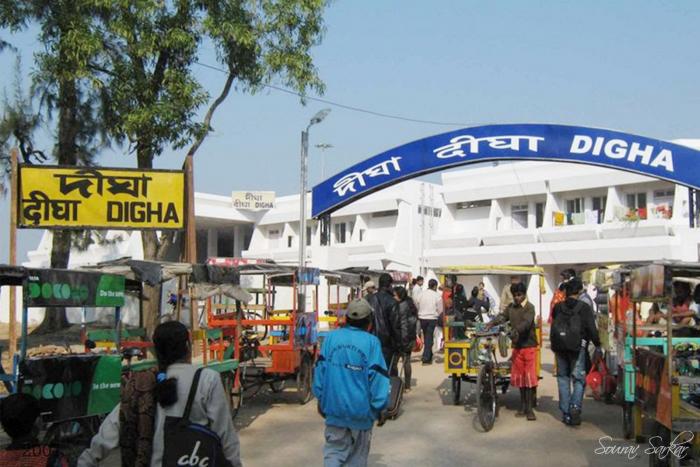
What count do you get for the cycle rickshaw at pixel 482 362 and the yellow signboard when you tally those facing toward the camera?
2

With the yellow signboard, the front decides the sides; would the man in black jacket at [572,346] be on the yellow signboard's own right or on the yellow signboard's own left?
on the yellow signboard's own left

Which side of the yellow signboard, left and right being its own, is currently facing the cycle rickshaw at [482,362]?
left

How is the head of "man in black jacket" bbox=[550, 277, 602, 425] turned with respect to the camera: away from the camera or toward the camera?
away from the camera

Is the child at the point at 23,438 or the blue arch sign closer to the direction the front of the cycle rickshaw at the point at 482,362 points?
the child

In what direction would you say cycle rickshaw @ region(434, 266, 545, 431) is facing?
toward the camera

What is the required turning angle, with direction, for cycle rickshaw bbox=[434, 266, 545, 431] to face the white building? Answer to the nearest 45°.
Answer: approximately 180°

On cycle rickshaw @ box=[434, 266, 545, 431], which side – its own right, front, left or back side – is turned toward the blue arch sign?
back

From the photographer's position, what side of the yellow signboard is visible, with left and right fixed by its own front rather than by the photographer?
front

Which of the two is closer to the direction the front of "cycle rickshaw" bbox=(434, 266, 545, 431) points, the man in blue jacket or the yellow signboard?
the man in blue jacket

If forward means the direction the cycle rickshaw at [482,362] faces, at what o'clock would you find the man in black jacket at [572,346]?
The man in black jacket is roughly at 10 o'clock from the cycle rickshaw.

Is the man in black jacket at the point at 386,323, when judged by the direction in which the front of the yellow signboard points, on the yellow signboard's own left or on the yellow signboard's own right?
on the yellow signboard's own left

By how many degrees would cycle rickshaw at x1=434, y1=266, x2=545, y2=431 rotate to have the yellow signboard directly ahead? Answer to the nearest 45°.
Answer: approximately 90° to its right

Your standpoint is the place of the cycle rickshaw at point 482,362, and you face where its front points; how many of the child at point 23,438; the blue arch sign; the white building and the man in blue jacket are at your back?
2

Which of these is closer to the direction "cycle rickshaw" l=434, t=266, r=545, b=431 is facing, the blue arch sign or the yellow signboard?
the yellow signboard

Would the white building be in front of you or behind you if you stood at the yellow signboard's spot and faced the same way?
behind
